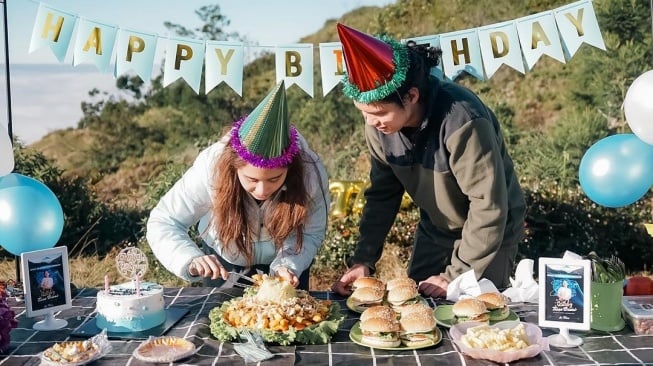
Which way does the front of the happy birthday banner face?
toward the camera

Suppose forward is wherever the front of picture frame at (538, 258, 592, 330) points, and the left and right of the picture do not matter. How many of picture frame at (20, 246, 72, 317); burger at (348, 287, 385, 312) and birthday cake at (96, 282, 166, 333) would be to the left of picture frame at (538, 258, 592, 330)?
0

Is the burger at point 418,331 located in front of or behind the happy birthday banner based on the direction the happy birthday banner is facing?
in front

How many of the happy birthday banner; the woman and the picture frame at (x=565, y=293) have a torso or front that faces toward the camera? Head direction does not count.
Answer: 3

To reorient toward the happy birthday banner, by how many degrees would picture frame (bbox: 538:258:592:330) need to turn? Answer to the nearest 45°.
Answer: approximately 135° to its right

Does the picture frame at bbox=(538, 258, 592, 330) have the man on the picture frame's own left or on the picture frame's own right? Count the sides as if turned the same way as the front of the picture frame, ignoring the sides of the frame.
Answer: on the picture frame's own right

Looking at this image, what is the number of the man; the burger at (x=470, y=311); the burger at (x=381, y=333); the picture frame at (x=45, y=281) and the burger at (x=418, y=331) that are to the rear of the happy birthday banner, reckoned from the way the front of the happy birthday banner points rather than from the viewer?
0

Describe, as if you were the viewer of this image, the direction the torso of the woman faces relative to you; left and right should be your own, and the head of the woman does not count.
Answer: facing the viewer

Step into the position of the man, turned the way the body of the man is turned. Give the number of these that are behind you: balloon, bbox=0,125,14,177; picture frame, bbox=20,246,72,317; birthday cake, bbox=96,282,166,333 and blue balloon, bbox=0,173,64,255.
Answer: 0

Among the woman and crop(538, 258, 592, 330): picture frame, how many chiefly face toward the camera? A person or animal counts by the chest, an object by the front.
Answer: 2

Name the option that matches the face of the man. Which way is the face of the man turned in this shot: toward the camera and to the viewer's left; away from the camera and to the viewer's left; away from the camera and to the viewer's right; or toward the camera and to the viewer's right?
toward the camera and to the viewer's left

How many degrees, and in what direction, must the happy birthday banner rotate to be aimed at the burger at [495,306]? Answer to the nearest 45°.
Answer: approximately 45° to its left

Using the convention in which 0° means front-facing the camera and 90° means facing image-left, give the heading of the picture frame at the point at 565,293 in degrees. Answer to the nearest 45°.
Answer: approximately 0°

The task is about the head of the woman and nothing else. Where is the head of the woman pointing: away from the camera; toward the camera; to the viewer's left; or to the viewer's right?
toward the camera

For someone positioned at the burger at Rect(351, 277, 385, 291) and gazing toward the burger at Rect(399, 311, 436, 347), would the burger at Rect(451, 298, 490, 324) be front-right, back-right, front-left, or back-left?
front-left

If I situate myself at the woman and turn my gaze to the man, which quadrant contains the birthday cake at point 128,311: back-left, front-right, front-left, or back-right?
back-right

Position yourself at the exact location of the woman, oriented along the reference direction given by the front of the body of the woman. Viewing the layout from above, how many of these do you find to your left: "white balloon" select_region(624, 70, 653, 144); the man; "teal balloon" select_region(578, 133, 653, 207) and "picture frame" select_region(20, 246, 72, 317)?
3

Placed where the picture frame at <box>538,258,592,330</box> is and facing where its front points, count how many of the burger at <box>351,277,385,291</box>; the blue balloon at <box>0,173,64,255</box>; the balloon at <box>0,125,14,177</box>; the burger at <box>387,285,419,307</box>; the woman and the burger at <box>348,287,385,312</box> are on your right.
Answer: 6
